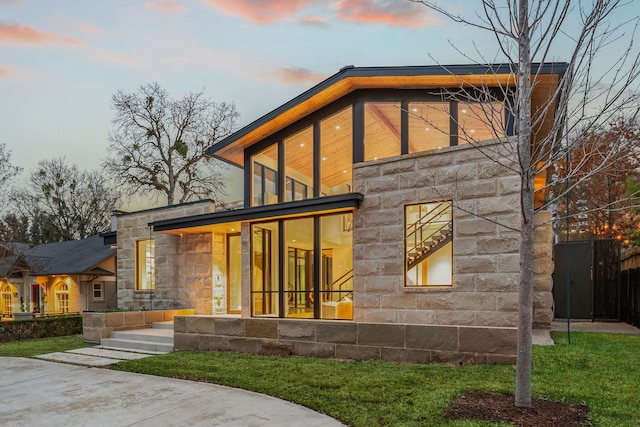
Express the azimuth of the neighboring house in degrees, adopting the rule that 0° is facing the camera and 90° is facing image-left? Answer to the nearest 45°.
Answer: approximately 45°

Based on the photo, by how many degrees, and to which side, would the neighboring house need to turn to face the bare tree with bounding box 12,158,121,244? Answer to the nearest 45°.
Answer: approximately 135° to its right

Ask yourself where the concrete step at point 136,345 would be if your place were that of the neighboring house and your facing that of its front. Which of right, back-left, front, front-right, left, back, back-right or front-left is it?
front-left

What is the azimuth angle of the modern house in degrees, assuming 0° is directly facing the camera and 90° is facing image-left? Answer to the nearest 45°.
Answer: approximately 45°

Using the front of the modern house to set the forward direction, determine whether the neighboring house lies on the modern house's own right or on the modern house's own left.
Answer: on the modern house's own right

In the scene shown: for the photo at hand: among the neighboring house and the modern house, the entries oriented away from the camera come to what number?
0

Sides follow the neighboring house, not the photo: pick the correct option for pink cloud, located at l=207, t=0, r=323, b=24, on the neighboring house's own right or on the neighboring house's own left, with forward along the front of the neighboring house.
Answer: on the neighboring house's own left
